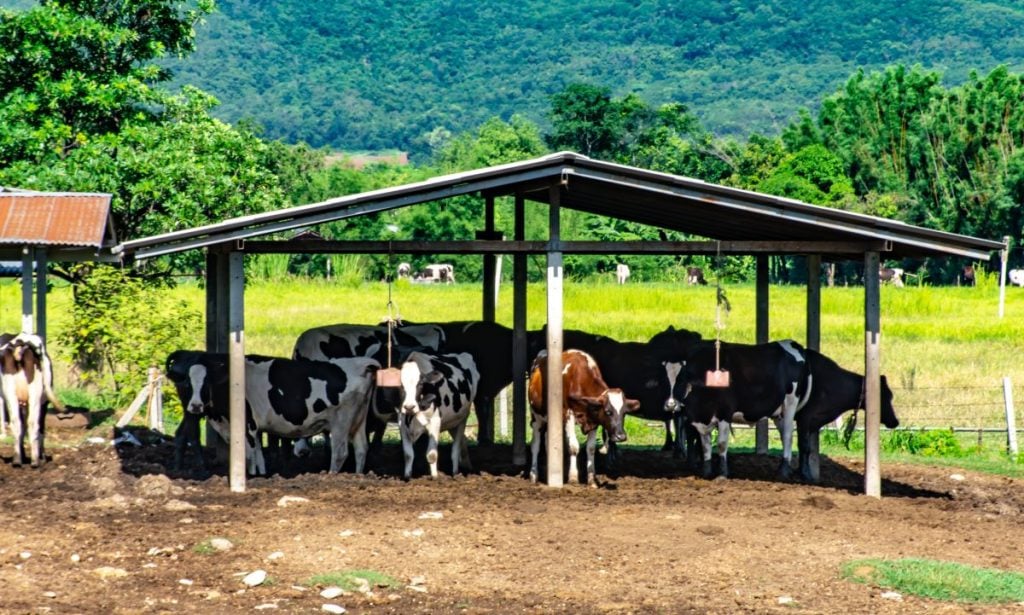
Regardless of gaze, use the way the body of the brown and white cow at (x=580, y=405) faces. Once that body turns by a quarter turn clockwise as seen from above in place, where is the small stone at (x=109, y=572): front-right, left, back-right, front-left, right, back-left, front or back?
front

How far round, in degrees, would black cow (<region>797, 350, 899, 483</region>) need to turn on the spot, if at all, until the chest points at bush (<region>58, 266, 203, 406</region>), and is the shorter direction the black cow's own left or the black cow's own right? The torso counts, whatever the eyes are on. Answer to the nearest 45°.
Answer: approximately 180°

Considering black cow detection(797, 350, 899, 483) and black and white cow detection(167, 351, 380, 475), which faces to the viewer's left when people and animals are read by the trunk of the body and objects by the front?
the black and white cow

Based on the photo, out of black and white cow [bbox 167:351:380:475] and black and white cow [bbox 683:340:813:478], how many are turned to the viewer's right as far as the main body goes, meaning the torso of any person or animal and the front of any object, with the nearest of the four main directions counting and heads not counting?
0

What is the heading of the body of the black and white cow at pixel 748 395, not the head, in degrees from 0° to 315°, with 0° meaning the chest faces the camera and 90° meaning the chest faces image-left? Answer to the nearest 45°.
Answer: approximately 90°

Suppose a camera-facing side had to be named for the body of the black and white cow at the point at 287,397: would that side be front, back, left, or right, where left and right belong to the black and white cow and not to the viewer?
left

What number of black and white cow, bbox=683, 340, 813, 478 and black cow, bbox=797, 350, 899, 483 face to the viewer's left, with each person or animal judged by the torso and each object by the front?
1

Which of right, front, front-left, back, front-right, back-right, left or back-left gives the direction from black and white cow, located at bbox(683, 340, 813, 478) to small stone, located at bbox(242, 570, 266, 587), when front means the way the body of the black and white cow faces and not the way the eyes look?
front-left

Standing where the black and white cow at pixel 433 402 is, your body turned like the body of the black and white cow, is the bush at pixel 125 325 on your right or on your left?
on your right

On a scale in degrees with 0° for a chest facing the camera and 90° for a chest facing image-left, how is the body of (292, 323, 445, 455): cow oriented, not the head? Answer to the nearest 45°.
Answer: approximately 270°

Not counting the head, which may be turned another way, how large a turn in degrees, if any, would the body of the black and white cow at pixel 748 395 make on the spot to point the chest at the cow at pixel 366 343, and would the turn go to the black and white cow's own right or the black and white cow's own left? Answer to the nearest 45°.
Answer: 0° — it already faces it

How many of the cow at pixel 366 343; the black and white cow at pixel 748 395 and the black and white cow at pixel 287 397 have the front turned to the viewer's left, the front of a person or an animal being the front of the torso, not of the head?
2

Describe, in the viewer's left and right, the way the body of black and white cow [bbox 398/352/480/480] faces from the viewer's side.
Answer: facing the viewer and to the left of the viewer

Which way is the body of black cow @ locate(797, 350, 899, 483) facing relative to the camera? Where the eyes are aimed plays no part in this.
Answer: to the viewer's right

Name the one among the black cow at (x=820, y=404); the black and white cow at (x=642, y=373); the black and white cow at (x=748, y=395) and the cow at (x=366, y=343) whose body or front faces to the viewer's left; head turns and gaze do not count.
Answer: the black and white cow at (x=748, y=395)

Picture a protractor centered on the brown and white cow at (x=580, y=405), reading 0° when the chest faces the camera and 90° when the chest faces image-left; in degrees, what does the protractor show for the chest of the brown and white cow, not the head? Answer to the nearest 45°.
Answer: approximately 315°
